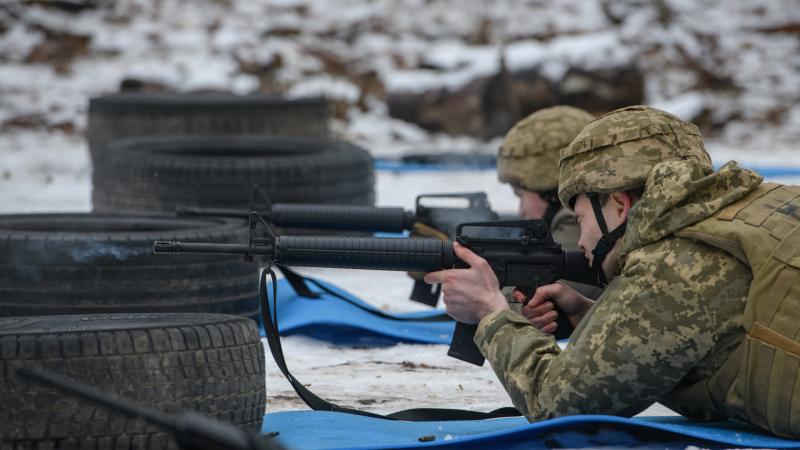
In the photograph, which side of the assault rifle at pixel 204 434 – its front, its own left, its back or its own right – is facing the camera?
left

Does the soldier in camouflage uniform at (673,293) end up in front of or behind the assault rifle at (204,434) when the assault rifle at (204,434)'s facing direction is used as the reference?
behind

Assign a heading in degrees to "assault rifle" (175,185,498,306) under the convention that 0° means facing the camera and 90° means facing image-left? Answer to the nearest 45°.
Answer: approximately 90°

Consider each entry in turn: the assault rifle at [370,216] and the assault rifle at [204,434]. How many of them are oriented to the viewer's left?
2

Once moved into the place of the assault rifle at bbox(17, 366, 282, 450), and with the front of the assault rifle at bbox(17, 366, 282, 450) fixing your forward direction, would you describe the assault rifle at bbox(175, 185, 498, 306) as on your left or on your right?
on your right

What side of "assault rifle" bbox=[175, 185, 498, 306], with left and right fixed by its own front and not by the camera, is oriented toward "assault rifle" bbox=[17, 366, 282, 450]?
left

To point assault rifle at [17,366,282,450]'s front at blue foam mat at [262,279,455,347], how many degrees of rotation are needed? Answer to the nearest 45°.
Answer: approximately 90° to its right

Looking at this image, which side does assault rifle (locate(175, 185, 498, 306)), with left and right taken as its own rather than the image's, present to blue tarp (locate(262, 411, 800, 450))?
left
